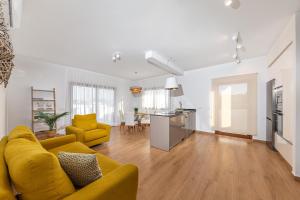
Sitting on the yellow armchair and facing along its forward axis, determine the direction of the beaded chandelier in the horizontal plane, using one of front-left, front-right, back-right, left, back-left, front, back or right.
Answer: front-right

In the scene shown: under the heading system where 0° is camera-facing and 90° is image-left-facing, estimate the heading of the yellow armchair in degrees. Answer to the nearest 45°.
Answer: approximately 315°

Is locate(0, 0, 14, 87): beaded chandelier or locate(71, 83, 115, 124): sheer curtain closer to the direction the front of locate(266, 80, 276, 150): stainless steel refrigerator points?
the sheer curtain

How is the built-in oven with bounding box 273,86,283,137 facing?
to the viewer's left

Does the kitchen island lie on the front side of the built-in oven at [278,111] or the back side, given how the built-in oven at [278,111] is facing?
on the front side

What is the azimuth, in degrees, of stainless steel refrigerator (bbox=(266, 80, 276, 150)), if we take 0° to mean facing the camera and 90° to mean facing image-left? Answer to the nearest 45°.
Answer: approximately 90°

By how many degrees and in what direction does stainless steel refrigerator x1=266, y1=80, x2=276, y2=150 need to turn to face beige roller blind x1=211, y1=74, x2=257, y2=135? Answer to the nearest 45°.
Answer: approximately 45° to its right

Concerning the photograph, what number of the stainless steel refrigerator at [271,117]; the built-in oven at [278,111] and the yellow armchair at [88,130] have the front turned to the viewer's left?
2

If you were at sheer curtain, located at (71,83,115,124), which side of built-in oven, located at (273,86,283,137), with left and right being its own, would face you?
front

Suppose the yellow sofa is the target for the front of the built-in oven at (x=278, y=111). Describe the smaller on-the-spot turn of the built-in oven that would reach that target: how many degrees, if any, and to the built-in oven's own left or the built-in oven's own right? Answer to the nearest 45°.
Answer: approximately 90° to the built-in oven's own left

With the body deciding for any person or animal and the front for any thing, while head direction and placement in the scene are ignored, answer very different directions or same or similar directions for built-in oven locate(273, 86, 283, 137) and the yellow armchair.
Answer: very different directions

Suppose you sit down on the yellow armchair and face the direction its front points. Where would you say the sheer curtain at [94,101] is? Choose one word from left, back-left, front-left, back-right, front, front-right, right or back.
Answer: back-left
